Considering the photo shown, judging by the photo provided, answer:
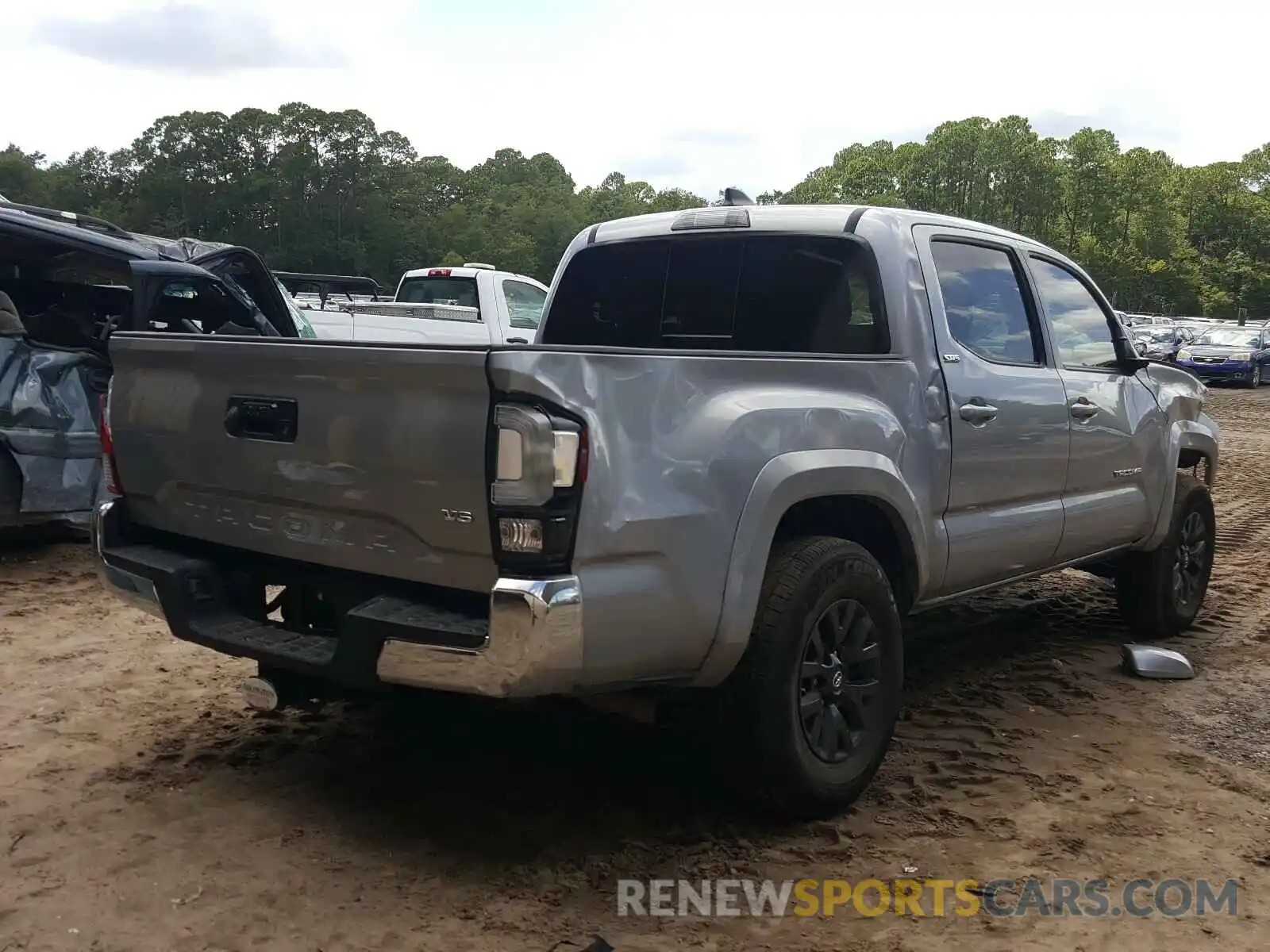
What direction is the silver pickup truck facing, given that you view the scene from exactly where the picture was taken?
facing away from the viewer and to the right of the viewer

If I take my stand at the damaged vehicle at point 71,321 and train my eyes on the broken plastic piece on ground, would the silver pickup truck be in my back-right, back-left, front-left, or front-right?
front-right

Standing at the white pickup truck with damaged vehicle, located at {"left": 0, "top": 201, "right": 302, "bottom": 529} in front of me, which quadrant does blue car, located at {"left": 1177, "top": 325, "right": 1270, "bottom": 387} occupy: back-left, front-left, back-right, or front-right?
back-left

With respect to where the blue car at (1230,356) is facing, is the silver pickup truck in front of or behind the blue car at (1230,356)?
in front

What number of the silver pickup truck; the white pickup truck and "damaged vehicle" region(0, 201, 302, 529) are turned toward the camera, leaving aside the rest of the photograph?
0

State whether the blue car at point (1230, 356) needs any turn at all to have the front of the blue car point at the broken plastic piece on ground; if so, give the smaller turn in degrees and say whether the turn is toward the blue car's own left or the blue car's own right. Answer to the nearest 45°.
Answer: approximately 45° to the blue car's own left

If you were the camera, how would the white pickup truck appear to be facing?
facing away from the viewer and to the right of the viewer

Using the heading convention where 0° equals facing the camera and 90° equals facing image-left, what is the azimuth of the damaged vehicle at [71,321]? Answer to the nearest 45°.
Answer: approximately 225°

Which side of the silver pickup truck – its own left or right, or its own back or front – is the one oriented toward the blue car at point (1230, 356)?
front

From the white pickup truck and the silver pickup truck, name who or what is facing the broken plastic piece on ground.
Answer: the silver pickup truck

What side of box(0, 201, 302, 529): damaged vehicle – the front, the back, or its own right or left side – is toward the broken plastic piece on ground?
right

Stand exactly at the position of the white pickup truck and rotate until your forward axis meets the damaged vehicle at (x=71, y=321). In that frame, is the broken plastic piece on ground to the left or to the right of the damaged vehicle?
left

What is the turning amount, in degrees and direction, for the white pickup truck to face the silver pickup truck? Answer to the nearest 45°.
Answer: approximately 135° to its right

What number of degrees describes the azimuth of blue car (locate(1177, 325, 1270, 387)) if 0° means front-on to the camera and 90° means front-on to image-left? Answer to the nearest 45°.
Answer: approximately 45°

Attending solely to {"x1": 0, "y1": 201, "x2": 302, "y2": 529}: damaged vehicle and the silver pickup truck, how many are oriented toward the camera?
0

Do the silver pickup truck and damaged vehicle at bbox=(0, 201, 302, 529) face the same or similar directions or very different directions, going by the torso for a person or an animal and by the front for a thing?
same or similar directions

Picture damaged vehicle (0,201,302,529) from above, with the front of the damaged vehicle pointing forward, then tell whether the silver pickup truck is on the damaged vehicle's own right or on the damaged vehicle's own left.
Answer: on the damaged vehicle's own right
